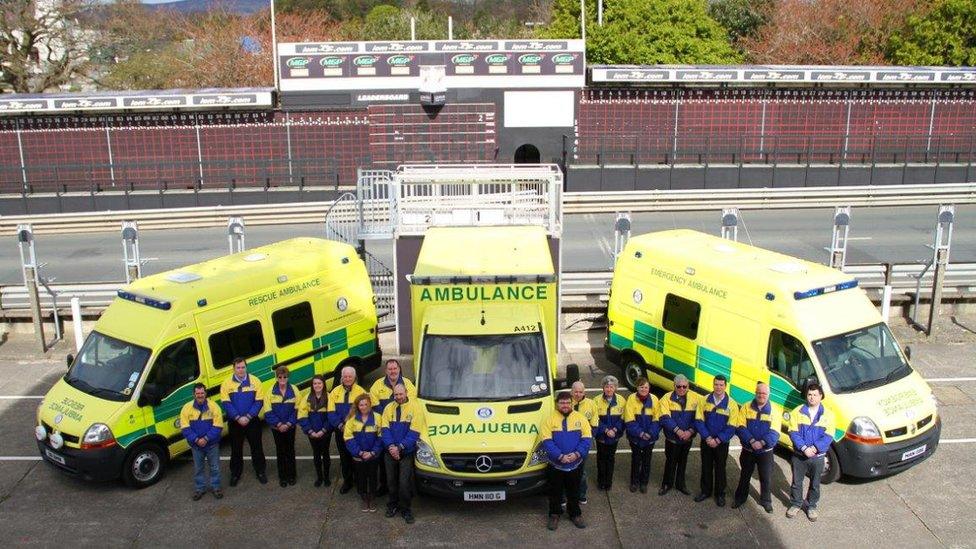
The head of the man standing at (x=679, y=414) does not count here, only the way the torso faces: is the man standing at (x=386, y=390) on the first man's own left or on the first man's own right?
on the first man's own right

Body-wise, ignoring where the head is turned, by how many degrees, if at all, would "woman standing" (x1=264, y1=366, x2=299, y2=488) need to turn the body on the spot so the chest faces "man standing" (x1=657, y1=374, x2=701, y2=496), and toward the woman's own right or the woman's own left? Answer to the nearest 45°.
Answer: approximately 90° to the woman's own left

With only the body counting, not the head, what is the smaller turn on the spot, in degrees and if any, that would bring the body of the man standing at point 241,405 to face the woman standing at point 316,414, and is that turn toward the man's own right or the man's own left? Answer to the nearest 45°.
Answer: approximately 45° to the man's own left

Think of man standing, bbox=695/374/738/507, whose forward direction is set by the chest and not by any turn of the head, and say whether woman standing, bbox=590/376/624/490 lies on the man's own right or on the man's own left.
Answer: on the man's own right

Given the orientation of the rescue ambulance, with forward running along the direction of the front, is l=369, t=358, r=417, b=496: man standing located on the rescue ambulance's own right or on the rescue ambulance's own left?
on the rescue ambulance's own left

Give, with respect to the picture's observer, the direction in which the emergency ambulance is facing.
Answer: facing the viewer and to the right of the viewer

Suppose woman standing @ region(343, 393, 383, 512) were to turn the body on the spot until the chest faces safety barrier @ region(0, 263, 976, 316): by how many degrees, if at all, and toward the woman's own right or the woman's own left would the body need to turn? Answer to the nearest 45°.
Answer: approximately 135° to the woman's own left

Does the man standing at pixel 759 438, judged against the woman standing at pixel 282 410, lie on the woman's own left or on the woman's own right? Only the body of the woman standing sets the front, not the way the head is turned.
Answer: on the woman's own left

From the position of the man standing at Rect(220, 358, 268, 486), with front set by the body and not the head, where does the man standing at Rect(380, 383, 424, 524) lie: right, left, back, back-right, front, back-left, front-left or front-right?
front-left

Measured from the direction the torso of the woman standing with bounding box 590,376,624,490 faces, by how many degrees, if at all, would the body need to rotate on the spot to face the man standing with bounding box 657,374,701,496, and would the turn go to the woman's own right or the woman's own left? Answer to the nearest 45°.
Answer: approximately 90° to the woman's own left
